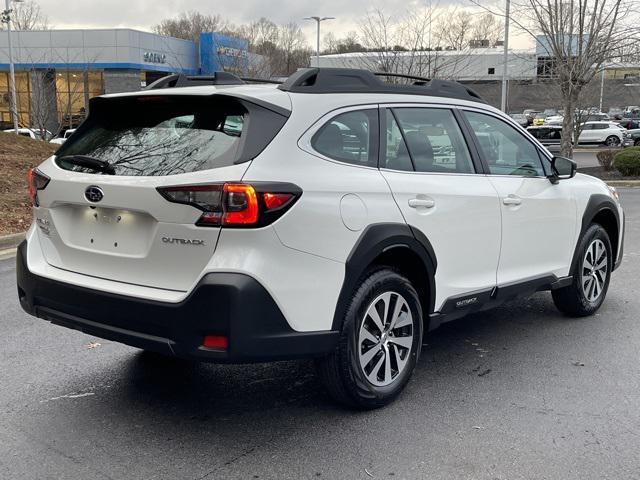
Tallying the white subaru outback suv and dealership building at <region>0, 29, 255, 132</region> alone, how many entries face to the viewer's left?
0

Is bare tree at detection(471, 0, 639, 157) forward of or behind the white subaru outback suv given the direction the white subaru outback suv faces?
forward

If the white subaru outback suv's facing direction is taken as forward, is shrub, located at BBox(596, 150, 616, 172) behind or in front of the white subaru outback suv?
in front

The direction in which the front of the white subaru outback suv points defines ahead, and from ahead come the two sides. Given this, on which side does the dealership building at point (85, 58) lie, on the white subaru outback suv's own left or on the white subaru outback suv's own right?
on the white subaru outback suv's own left

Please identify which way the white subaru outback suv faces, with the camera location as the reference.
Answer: facing away from the viewer and to the right of the viewer

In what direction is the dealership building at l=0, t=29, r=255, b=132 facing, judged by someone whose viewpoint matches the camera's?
facing the viewer and to the right of the viewer

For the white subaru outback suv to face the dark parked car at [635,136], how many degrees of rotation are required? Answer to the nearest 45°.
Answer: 0° — it already faces it

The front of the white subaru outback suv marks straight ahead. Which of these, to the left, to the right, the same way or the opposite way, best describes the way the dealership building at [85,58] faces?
to the right
